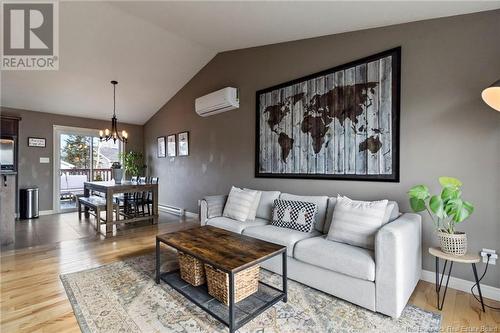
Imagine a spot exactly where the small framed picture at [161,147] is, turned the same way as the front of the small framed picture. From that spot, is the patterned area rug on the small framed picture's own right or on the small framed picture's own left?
on the small framed picture's own left

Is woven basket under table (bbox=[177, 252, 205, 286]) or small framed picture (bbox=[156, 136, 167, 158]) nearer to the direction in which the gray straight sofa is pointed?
the woven basket under table

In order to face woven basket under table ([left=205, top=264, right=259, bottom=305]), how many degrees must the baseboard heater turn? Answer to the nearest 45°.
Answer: approximately 45° to its left

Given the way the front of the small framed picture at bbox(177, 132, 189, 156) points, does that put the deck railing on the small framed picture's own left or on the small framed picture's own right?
on the small framed picture's own right

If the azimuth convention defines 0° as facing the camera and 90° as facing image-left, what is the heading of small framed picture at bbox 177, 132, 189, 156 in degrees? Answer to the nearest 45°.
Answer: approximately 45°

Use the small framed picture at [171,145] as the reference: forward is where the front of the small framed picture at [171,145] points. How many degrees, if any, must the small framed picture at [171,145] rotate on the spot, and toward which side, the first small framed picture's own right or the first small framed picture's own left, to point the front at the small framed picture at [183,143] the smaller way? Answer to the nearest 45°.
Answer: approximately 90° to the first small framed picture's own left

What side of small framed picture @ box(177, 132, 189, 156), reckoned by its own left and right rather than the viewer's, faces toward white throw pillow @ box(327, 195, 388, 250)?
left

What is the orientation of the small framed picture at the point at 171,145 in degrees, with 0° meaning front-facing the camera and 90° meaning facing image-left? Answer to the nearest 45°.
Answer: approximately 45°

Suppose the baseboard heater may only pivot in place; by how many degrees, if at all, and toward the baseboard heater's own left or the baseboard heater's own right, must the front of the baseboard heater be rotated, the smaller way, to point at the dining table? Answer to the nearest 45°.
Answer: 0° — it already faces it

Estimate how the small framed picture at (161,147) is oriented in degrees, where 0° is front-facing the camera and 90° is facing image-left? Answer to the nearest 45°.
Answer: approximately 45°

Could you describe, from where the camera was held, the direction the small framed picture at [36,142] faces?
facing the viewer

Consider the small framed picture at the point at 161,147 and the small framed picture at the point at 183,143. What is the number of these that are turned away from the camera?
0
